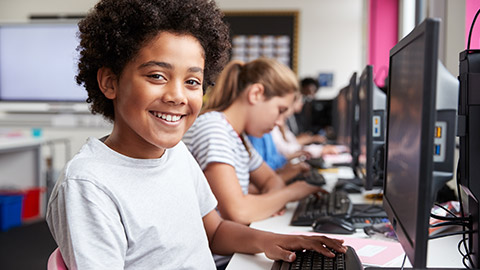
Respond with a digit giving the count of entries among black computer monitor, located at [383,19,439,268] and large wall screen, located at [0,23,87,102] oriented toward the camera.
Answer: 1

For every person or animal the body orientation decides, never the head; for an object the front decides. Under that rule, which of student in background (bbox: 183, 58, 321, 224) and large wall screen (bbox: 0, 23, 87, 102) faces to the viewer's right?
the student in background

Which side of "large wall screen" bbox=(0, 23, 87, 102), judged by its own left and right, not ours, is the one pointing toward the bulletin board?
left

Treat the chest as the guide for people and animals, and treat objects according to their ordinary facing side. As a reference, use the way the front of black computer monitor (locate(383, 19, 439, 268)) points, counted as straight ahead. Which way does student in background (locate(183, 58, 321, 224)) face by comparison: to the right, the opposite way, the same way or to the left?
the opposite way

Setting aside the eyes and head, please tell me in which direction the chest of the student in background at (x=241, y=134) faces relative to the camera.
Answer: to the viewer's right

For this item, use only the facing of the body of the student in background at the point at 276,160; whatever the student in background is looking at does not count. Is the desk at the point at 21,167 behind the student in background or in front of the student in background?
behind

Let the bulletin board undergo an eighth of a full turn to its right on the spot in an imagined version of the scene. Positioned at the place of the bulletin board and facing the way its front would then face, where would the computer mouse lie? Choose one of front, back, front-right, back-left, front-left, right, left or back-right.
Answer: front-left

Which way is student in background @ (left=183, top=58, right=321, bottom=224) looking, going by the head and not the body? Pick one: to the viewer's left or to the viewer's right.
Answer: to the viewer's right

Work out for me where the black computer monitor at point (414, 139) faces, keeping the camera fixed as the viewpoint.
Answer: facing to the left of the viewer

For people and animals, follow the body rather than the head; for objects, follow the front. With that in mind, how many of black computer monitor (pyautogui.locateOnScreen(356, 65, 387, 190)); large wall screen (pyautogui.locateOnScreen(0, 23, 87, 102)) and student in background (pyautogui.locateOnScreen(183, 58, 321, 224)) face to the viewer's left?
1

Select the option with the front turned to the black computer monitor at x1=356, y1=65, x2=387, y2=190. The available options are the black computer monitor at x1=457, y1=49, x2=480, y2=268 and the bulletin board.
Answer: the bulletin board

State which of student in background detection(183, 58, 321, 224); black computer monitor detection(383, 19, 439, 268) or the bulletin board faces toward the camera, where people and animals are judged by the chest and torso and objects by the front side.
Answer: the bulletin board

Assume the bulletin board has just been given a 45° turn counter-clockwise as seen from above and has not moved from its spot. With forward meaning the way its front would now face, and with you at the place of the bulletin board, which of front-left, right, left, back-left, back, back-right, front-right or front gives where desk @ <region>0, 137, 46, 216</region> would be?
right

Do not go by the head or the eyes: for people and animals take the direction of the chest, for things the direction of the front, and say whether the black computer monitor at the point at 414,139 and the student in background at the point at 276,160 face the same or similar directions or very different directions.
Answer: very different directions

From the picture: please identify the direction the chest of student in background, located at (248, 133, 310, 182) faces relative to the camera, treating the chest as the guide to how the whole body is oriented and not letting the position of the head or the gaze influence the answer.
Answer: to the viewer's right
